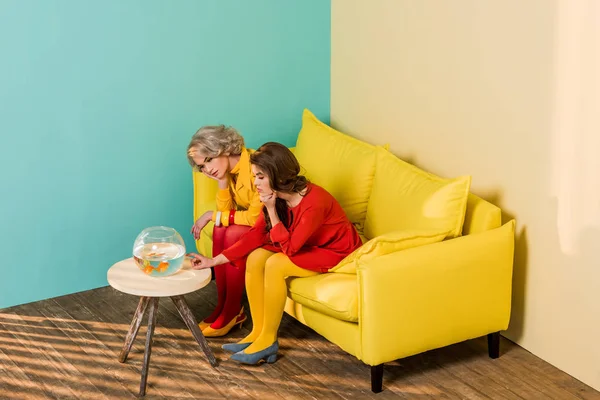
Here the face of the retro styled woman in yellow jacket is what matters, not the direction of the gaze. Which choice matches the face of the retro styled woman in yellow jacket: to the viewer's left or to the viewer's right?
to the viewer's left

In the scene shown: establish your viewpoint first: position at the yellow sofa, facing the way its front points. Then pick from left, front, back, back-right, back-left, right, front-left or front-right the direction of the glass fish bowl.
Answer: front-right

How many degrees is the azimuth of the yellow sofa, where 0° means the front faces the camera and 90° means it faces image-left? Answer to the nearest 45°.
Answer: approximately 45°
